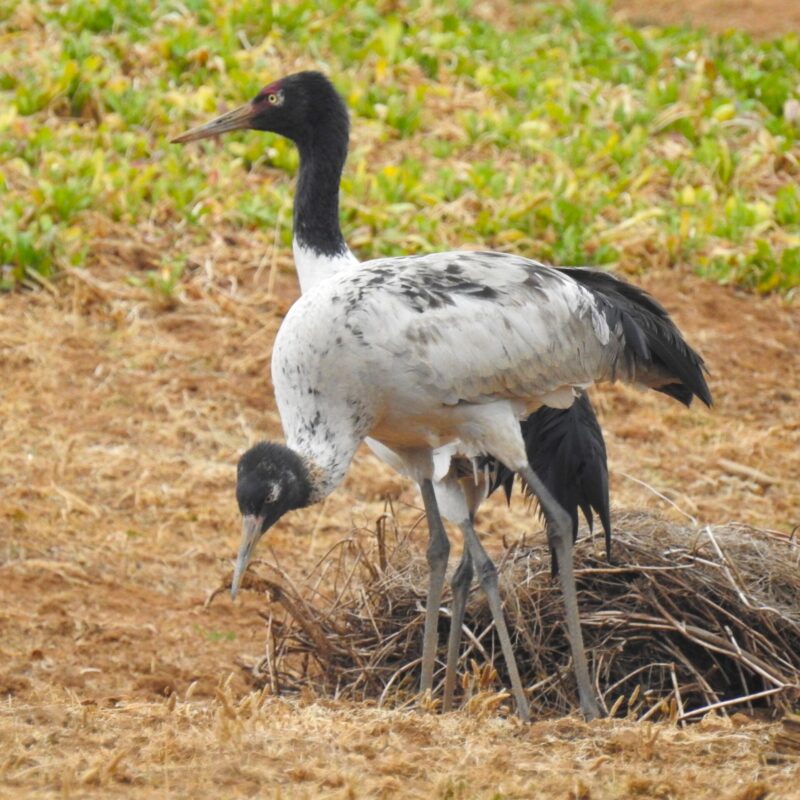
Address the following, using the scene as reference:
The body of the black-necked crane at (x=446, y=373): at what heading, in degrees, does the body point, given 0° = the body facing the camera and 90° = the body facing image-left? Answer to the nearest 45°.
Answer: approximately 90°
